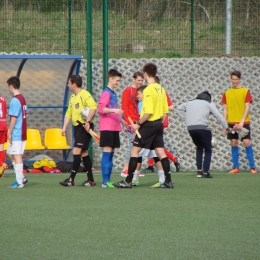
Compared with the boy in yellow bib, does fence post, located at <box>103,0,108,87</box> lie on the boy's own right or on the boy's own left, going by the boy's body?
on the boy's own right

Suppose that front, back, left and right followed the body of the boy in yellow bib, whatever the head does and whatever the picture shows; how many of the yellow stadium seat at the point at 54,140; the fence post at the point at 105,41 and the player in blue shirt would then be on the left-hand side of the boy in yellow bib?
0

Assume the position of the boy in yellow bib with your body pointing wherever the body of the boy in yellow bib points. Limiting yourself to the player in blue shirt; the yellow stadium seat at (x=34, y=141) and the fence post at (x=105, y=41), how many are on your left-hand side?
0

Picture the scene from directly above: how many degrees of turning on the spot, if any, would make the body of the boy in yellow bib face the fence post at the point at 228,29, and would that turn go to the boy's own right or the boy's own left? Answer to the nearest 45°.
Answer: approximately 180°

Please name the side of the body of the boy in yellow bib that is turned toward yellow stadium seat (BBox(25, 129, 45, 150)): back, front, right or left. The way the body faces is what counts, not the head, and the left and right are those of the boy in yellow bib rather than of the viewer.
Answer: right

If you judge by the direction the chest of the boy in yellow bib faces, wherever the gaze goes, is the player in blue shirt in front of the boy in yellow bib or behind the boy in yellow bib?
in front

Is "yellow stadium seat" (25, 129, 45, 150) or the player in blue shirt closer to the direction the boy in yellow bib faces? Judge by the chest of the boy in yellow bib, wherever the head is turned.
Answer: the player in blue shirt

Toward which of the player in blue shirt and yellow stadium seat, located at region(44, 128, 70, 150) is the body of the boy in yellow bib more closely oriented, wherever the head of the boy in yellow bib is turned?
the player in blue shirt

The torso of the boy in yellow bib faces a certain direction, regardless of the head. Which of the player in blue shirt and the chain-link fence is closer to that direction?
the player in blue shirt

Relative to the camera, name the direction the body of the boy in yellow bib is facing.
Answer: toward the camera

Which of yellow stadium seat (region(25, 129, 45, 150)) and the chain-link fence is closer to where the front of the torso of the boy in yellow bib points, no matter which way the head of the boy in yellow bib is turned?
the yellow stadium seat
